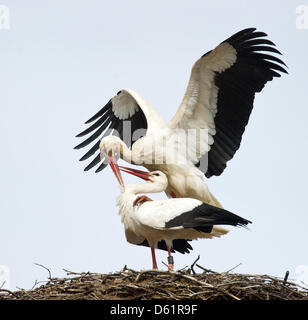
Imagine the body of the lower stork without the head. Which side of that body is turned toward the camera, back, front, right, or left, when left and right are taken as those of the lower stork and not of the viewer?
left
